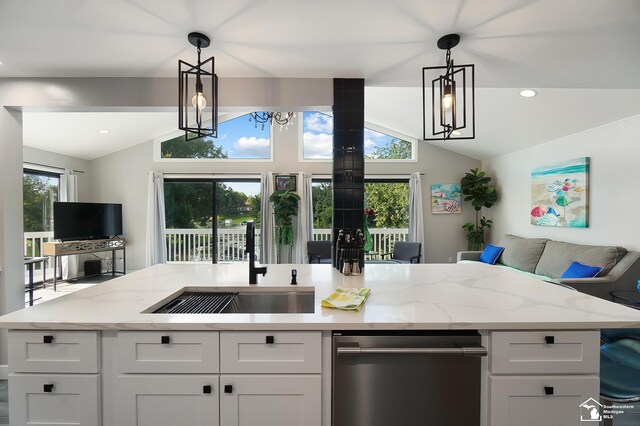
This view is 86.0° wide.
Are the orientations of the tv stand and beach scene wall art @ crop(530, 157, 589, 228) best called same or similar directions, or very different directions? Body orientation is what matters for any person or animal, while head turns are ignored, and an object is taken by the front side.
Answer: very different directions

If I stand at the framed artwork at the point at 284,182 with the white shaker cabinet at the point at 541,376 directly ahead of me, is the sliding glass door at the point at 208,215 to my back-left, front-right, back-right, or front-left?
back-right

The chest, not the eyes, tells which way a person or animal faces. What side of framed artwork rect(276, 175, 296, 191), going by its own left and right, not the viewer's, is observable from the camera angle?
front

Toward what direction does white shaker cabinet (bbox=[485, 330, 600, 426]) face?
toward the camera

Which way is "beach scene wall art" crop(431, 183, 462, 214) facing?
toward the camera

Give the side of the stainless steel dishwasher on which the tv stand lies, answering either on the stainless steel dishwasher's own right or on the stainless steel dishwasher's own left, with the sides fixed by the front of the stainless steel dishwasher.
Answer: on the stainless steel dishwasher's own right

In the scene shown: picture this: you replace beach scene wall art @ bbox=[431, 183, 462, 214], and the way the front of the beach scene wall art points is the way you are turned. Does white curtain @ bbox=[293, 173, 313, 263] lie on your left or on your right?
on your right

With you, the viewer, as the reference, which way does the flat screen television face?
facing the viewer and to the right of the viewer

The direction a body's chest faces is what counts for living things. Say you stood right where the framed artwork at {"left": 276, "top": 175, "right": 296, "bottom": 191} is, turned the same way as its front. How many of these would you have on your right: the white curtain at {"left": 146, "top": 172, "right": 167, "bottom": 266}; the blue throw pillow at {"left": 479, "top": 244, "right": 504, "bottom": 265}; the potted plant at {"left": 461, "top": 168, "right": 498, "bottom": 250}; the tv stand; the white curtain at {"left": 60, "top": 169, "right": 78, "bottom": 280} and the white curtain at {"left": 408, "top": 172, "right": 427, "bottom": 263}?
3

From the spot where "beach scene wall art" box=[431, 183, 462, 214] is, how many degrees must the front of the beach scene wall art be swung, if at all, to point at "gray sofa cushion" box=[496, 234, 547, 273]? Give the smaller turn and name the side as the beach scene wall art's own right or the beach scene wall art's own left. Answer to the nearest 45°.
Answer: approximately 45° to the beach scene wall art's own left

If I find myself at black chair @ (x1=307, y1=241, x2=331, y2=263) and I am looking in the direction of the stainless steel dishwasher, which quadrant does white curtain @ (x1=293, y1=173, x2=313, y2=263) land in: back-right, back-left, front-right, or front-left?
back-right

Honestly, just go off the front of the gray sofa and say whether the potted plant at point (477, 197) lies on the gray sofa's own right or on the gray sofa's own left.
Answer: on the gray sofa's own right

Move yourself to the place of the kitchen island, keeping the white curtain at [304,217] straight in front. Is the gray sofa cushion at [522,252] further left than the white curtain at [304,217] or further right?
right

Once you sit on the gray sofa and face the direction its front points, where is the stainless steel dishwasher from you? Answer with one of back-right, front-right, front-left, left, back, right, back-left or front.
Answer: front-left
